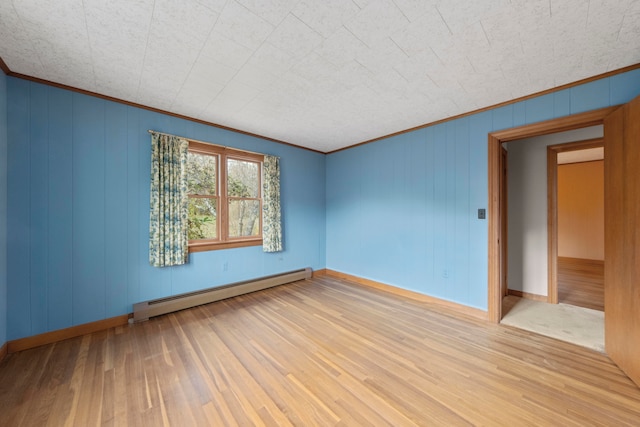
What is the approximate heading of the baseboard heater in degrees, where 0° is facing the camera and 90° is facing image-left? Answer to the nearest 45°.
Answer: approximately 315°

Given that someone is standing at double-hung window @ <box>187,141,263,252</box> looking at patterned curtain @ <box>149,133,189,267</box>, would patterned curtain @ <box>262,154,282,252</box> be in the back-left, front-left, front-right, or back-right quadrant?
back-left
